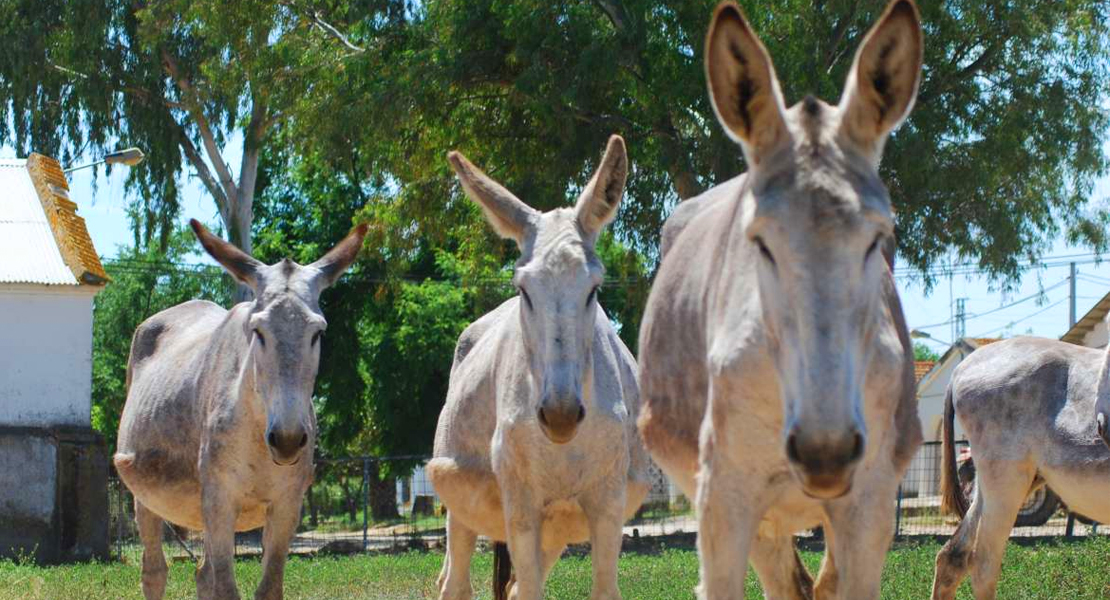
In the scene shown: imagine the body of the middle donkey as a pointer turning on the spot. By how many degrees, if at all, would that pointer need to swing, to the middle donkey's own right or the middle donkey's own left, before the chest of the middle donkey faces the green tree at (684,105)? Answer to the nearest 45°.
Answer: approximately 180°

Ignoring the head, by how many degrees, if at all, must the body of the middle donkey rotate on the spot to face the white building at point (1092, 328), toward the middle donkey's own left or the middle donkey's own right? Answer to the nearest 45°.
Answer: approximately 135° to the middle donkey's own left

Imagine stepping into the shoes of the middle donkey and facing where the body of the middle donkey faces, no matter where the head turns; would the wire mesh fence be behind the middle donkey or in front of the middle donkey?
behind

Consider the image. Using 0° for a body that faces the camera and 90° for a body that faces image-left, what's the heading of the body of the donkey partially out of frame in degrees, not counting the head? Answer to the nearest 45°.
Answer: approximately 270°

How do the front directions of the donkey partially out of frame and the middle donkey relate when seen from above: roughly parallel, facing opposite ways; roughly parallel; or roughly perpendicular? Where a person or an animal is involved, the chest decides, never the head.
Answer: roughly perpendicular

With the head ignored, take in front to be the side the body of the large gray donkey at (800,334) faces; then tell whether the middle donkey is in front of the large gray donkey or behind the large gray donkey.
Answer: behind

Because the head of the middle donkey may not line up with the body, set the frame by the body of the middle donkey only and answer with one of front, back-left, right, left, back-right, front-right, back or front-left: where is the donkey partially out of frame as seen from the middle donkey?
back-left

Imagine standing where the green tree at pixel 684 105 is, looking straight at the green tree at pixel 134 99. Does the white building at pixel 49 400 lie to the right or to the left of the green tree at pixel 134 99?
left

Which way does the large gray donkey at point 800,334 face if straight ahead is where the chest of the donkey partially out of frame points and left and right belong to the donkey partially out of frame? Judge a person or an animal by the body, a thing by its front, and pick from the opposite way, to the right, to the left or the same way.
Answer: to the right

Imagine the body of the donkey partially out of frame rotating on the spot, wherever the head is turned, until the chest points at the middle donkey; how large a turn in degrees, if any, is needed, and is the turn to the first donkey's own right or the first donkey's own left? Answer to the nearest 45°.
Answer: approximately 135° to the first donkey's own right

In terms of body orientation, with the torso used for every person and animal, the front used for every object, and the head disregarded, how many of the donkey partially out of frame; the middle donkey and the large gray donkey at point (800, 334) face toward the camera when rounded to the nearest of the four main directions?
2

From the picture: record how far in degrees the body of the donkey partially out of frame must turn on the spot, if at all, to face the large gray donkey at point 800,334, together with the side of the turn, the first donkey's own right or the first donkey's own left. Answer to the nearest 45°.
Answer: approximately 90° to the first donkey's own right

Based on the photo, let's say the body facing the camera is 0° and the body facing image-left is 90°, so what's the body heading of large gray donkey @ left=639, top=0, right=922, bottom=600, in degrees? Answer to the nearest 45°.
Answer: approximately 0°
